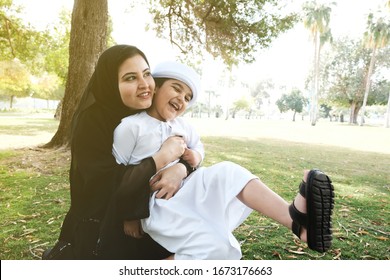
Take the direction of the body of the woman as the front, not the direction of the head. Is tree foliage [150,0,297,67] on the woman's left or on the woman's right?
on the woman's left

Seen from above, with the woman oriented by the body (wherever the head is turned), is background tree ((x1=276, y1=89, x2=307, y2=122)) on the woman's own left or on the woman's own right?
on the woman's own left

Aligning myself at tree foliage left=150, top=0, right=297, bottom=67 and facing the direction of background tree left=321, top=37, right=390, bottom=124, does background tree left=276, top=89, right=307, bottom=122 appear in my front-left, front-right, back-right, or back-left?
front-left

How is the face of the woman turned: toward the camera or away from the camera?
toward the camera

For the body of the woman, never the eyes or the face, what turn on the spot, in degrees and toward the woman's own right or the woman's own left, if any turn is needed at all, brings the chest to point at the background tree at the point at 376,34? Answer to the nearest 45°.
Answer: approximately 45° to the woman's own left

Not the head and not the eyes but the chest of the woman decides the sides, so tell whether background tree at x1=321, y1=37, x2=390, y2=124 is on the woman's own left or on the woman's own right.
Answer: on the woman's own left

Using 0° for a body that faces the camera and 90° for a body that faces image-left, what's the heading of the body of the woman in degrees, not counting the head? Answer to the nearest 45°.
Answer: approximately 270°

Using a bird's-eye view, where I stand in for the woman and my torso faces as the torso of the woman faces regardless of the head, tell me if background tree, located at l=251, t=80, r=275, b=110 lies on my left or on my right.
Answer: on my left
